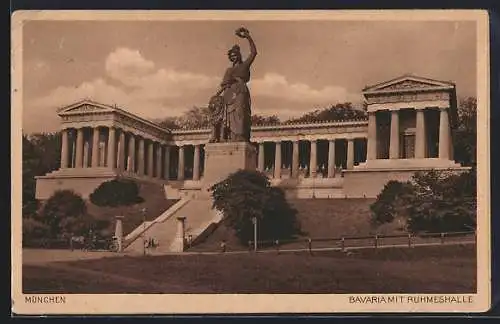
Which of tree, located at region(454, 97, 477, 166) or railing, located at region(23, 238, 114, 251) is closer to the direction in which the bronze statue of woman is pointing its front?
the railing

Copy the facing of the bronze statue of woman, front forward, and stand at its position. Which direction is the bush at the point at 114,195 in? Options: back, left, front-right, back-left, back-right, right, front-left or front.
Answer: front-right

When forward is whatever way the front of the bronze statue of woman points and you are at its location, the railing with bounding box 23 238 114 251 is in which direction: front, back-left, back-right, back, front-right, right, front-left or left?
front-right

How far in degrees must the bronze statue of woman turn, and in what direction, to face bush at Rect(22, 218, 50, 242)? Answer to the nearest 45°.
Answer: approximately 45° to its right

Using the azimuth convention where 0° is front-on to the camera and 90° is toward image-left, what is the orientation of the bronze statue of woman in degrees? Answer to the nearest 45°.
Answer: approximately 45°

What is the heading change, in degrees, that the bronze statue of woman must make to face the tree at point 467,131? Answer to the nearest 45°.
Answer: approximately 135° to its left
